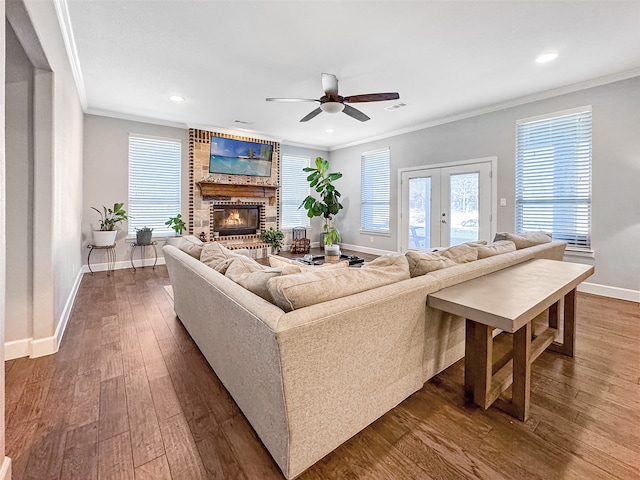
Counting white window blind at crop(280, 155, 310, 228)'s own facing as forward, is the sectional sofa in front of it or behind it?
in front

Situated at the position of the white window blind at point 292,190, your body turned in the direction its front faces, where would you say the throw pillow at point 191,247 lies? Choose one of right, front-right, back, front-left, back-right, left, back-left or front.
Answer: front-right

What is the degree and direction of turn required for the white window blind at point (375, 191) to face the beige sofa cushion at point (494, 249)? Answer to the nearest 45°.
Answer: approximately 45° to its left

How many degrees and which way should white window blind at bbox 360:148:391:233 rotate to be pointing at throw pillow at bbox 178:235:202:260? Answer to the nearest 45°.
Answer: approximately 45° to its left

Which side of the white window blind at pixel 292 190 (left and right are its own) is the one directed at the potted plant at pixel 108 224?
right

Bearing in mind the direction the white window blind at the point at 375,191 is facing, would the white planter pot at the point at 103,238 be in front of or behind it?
in front

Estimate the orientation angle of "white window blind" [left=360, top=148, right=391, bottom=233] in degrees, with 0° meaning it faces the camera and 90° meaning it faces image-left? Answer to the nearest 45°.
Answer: approximately 45°

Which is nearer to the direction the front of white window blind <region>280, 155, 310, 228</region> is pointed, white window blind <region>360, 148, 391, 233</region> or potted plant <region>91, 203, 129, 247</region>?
the white window blind

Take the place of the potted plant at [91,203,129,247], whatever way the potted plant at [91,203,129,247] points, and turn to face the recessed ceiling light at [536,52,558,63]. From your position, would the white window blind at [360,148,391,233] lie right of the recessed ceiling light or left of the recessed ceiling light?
left

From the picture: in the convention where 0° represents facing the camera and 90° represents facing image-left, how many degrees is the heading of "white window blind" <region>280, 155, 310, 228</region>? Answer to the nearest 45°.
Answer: approximately 315°

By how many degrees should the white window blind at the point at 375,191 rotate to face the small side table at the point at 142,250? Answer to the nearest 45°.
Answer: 0° — it already faces it

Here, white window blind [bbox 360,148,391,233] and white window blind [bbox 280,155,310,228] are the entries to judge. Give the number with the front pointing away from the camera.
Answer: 0

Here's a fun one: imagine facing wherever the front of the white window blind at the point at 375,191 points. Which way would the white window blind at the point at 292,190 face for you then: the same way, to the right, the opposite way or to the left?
to the left
